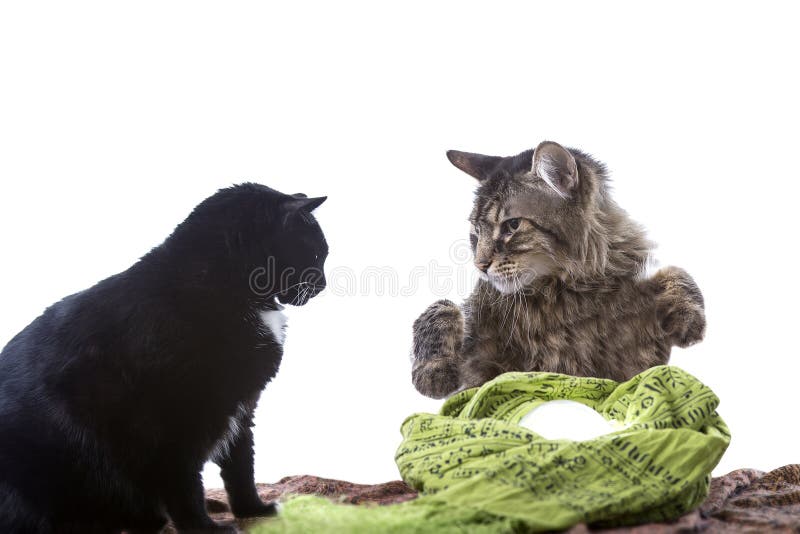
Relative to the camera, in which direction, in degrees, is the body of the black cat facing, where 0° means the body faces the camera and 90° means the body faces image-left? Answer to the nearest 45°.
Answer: approximately 270°

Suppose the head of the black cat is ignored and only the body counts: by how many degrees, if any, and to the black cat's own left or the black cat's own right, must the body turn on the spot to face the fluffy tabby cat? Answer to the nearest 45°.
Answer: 0° — it already faces it
